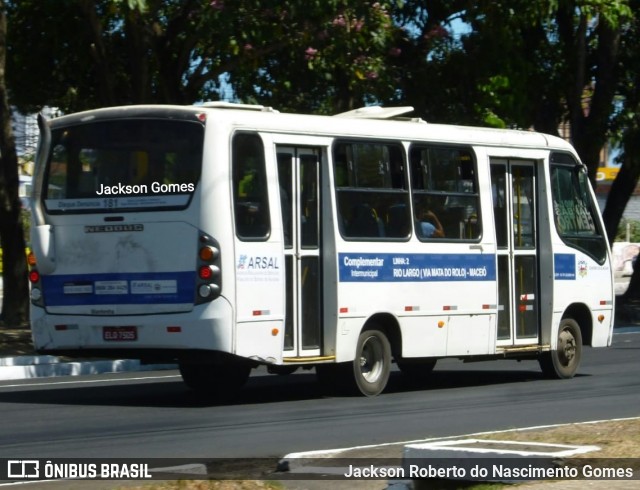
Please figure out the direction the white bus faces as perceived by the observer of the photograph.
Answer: facing away from the viewer and to the right of the viewer
